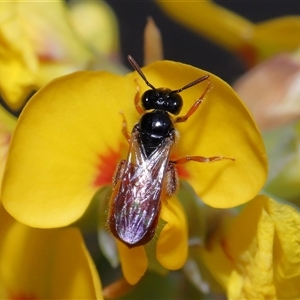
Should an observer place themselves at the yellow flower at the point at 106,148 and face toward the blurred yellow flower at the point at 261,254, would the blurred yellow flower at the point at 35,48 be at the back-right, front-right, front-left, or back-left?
back-left

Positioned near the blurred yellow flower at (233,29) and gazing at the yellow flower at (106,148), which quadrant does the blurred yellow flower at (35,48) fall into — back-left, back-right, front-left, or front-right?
front-right

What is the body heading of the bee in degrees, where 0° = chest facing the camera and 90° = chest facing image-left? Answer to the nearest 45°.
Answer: approximately 180°
